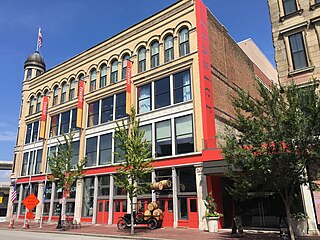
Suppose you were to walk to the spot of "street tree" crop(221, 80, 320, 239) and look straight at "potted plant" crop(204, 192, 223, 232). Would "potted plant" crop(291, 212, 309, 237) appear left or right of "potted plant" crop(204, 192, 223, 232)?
right

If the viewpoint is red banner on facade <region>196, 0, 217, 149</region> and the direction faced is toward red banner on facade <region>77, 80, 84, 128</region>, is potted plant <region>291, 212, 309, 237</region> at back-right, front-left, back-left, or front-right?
back-left

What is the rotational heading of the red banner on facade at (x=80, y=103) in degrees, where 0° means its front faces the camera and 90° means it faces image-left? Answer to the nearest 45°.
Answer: approximately 315°

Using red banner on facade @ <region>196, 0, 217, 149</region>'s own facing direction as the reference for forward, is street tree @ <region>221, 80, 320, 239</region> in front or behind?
in front
